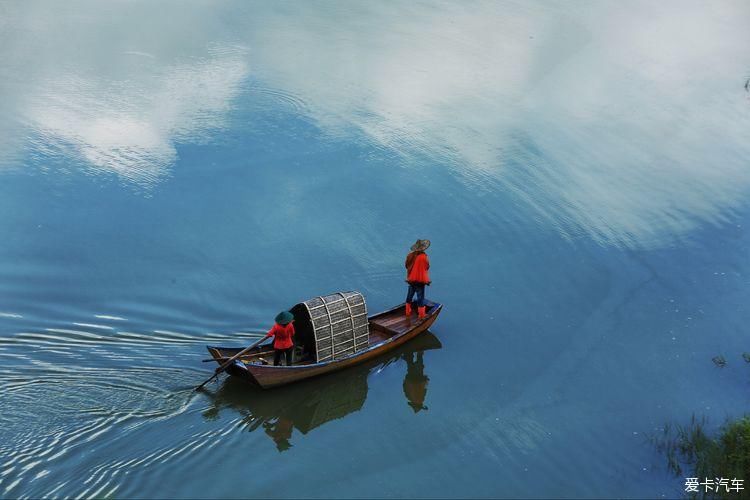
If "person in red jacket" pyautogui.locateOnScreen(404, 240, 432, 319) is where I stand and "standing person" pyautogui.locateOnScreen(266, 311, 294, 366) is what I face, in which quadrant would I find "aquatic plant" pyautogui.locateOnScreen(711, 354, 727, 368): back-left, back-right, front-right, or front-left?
back-left

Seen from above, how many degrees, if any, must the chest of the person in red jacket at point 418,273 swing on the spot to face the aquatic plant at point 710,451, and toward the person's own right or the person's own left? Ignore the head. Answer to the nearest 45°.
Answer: approximately 135° to the person's own right

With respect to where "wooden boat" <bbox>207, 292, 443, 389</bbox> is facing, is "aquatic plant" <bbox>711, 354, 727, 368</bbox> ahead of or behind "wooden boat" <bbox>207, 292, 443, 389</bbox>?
ahead

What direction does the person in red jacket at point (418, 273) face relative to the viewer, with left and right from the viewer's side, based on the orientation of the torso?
facing away from the viewer and to the right of the viewer

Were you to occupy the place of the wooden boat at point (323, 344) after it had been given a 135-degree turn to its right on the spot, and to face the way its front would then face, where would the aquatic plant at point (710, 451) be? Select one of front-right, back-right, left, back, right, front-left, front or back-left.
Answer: left

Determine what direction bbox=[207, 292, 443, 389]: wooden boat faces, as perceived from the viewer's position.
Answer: facing away from the viewer and to the right of the viewer

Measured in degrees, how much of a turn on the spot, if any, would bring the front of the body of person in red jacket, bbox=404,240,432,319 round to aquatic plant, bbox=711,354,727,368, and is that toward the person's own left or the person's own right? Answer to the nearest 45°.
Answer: approximately 45° to the person's own right
